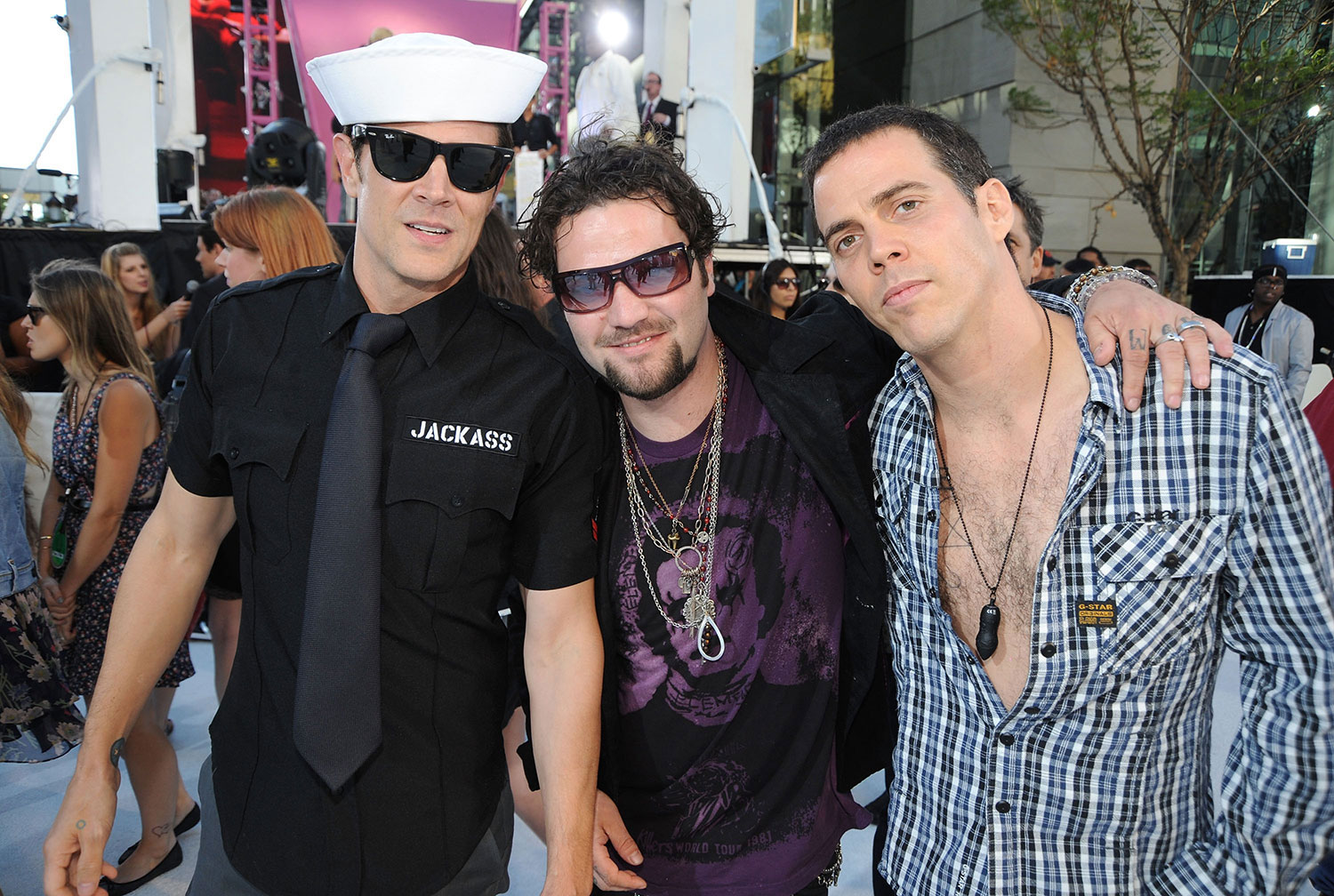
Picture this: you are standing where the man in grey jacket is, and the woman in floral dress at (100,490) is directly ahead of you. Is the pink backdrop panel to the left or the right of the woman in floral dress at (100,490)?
right

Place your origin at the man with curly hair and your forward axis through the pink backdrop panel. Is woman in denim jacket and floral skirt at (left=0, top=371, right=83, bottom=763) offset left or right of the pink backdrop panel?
left

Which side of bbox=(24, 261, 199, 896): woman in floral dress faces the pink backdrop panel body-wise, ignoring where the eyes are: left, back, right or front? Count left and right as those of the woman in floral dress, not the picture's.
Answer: right

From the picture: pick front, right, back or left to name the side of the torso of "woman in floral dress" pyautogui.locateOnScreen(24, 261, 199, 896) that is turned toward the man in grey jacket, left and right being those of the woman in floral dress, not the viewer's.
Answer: back

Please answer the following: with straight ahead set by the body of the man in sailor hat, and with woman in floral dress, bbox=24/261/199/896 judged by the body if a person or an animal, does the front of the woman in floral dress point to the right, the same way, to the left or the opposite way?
to the right

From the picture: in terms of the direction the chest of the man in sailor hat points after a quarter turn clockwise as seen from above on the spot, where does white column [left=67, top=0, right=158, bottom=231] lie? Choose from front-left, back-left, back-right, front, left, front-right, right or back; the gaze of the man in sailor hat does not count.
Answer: right

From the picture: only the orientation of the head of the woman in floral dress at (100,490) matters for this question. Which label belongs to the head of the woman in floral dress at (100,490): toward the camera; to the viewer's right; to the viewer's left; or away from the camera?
to the viewer's left

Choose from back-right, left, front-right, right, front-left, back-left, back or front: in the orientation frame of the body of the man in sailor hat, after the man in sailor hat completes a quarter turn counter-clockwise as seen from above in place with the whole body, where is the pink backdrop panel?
left

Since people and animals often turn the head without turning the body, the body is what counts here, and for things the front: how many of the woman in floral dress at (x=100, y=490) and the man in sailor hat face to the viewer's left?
1

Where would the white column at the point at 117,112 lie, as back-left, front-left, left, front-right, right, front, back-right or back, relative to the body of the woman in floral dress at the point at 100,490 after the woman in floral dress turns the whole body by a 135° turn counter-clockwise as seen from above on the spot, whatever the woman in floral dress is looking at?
back-left

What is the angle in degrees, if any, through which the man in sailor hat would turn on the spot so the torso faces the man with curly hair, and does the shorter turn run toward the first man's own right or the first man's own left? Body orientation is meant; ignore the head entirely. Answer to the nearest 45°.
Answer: approximately 90° to the first man's own left

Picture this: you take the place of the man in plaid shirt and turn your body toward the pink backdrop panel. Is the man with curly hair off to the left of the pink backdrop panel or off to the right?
left

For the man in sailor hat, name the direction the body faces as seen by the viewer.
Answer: toward the camera

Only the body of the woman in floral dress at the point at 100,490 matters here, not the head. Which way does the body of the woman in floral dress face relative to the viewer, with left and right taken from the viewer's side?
facing to the left of the viewer
